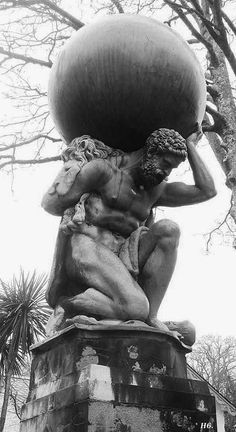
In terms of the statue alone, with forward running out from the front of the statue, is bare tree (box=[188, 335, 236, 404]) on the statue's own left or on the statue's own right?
on the statue's own left

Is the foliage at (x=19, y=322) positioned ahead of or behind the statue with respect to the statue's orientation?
behind

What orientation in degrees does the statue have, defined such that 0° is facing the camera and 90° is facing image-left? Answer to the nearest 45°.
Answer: approximately 315°
